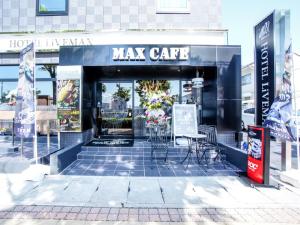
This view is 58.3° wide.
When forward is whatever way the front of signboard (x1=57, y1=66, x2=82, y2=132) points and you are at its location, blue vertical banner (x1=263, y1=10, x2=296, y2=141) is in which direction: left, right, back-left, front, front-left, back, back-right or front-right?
front-left

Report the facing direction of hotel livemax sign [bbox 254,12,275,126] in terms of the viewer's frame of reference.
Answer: facing the viewer and to the left of the viewer

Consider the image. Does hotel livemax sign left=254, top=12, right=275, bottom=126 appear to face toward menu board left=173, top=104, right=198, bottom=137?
no

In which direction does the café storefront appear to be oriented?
toward the camera

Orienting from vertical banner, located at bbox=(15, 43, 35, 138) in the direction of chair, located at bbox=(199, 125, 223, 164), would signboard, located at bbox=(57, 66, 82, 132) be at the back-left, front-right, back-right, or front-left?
front-left

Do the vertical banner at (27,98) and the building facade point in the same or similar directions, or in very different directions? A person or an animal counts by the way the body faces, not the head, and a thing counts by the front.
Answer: same or similar directions

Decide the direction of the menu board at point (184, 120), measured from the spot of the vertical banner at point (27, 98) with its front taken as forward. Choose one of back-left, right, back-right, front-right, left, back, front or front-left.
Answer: left

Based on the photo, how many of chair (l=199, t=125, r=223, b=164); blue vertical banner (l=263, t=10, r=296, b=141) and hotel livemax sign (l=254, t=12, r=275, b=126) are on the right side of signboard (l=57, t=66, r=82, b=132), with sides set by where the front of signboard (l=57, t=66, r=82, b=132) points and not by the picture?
0

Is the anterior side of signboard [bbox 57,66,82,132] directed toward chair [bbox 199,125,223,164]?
no

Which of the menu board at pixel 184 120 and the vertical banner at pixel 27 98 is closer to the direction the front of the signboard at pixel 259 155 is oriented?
the vertical banner

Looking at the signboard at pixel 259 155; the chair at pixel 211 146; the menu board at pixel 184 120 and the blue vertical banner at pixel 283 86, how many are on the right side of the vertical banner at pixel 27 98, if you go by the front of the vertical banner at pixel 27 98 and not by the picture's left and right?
0

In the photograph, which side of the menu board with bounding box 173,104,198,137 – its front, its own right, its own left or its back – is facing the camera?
front

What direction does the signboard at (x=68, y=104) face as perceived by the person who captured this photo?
facing the viewer

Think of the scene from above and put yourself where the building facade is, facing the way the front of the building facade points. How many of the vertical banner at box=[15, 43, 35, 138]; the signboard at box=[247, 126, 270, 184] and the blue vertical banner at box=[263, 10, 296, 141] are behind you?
0
